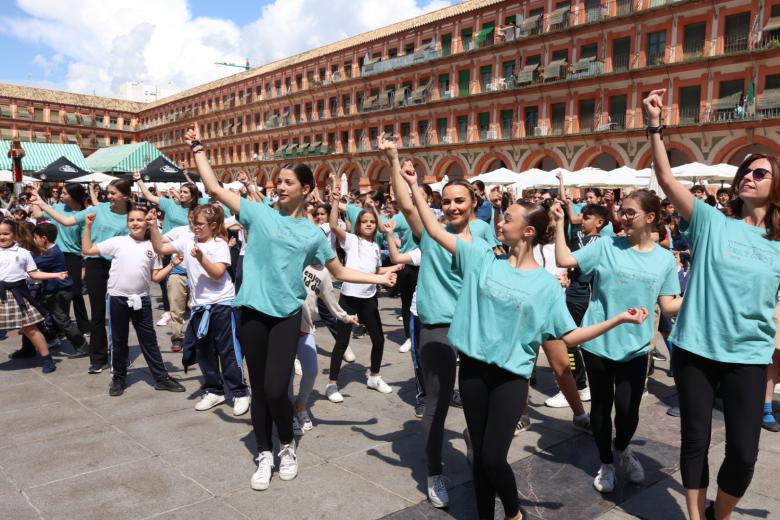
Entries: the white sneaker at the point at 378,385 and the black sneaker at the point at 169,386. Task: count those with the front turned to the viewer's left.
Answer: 0

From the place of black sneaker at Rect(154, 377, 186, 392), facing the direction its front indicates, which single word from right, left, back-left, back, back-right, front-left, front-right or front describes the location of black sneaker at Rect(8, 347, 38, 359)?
back

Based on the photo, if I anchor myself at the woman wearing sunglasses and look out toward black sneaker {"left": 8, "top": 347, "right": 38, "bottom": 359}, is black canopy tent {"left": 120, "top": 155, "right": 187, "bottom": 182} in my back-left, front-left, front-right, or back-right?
front-right

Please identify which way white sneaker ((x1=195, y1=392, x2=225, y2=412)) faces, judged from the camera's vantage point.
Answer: facing the viewer and to the left of the viewer

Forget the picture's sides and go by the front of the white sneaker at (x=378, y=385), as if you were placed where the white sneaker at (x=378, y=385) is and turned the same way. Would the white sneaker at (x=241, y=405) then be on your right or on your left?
on your right

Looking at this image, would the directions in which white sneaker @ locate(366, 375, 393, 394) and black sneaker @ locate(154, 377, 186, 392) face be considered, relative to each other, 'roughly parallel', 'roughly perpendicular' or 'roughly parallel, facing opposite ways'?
roughly parallel

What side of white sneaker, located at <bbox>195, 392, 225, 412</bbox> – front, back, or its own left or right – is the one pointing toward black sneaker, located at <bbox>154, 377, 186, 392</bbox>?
right

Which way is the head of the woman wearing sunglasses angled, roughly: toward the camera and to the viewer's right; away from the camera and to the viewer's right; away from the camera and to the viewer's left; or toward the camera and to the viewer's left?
toward the camera and to the viewer's left

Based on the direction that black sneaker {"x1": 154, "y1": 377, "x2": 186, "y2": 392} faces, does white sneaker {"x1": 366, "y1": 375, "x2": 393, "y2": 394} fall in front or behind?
in front

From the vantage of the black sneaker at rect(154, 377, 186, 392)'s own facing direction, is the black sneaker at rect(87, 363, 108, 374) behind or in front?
behind

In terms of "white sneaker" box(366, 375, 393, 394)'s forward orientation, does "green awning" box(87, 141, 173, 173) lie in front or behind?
behind

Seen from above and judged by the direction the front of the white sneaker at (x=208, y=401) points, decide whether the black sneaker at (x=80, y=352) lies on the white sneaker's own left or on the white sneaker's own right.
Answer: on the white sneaker's own right

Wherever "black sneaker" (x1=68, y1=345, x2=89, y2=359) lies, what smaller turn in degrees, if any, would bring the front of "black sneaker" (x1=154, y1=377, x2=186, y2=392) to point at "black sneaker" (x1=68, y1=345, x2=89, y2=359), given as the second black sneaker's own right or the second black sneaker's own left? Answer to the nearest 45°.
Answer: approximately 180°

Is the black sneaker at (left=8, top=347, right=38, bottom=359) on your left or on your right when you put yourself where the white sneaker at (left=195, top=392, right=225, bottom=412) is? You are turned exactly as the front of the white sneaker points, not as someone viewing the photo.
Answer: on your right
